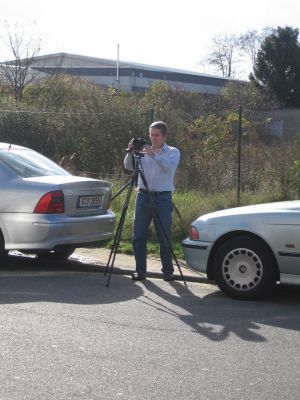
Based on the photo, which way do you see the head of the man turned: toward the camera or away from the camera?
toward the camera

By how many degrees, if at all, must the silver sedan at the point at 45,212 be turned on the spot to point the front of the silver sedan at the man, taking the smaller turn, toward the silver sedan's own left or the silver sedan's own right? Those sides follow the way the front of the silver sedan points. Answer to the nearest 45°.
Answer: approximately 135° to the silver sedan's own right

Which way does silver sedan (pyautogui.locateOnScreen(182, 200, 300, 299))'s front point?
to the viewer's left

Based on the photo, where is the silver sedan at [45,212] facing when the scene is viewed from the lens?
facing away from the viewer and to the left of the viewer

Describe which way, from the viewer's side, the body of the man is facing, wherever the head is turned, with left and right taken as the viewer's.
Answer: facing the viewer and to the left of the viewer

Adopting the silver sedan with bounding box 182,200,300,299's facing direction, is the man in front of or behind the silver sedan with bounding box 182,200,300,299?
in front

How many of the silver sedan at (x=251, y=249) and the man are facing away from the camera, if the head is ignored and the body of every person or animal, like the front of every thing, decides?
0

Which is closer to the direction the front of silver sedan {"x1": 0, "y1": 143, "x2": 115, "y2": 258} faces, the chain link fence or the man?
the chain link fence

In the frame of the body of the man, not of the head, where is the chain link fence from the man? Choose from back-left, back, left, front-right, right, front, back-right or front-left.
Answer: back-right

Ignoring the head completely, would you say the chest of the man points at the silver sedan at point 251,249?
no

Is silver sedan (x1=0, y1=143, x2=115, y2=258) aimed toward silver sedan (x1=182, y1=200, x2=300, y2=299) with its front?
no
